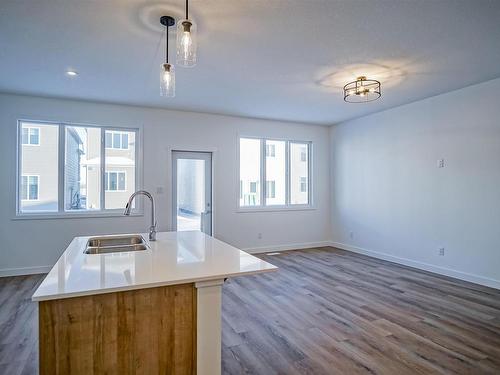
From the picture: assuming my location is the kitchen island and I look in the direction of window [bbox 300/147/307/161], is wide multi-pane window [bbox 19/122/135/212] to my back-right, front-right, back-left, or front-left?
front-left

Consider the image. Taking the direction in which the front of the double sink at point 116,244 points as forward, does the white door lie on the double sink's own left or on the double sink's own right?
on the double sink's own right

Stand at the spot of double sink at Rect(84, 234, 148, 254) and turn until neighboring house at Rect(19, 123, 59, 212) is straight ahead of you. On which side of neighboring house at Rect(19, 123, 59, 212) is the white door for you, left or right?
right
